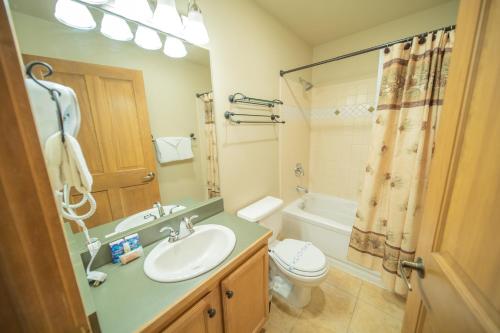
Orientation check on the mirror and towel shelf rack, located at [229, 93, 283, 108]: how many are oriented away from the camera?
0

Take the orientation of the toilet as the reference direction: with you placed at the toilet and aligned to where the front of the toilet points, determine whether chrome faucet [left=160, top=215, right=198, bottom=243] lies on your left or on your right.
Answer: on your right

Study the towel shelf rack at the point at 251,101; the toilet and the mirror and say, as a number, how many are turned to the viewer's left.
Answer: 0

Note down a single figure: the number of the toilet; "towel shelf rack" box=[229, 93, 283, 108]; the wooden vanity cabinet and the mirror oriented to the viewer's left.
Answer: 0

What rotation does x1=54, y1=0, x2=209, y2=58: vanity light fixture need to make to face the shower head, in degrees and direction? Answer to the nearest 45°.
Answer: approximately 45° to its left

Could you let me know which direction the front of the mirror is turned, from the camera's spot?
facing the viewer and to the right of the viewer

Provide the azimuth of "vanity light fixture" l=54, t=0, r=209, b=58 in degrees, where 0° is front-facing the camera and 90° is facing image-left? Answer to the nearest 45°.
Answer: approximately 315°

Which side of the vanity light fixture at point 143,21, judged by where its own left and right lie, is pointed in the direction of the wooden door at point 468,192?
front

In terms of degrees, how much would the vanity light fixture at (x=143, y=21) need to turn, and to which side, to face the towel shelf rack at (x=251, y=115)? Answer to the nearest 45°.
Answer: approximately 45° to its left

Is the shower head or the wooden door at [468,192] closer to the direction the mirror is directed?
the wooden door
